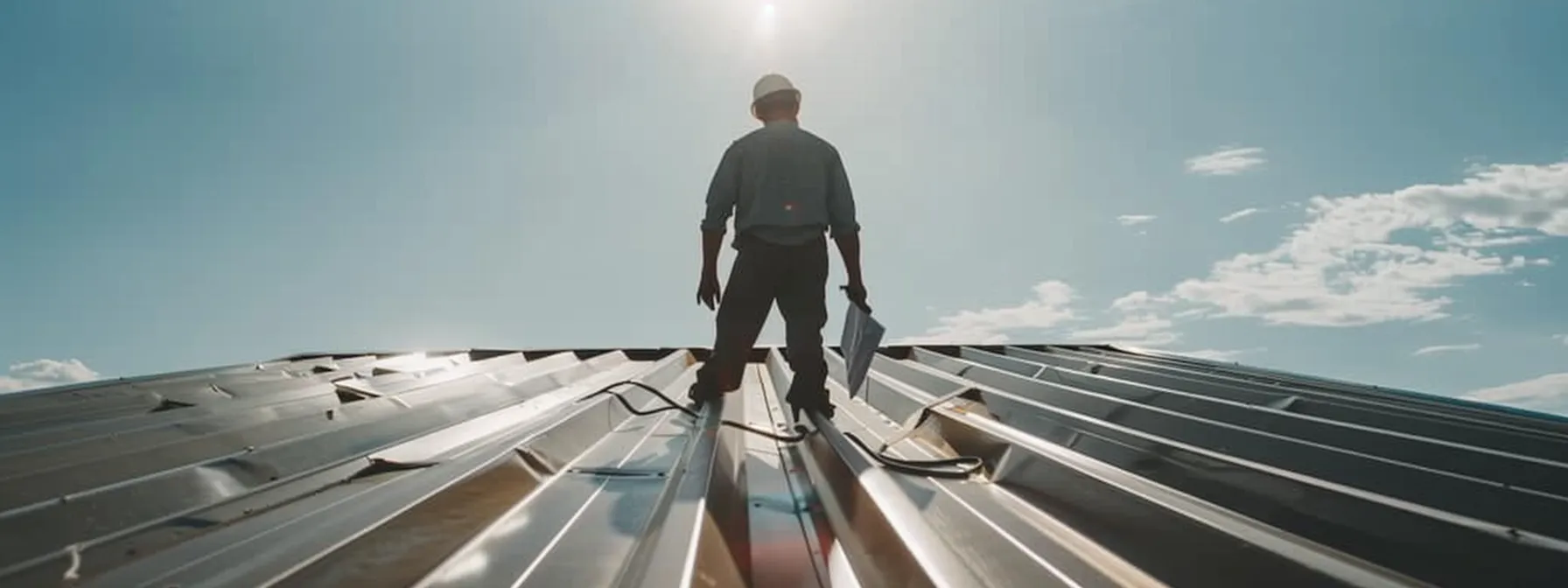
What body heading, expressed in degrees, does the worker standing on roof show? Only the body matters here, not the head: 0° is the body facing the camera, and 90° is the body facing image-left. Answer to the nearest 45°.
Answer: approximately 180°
